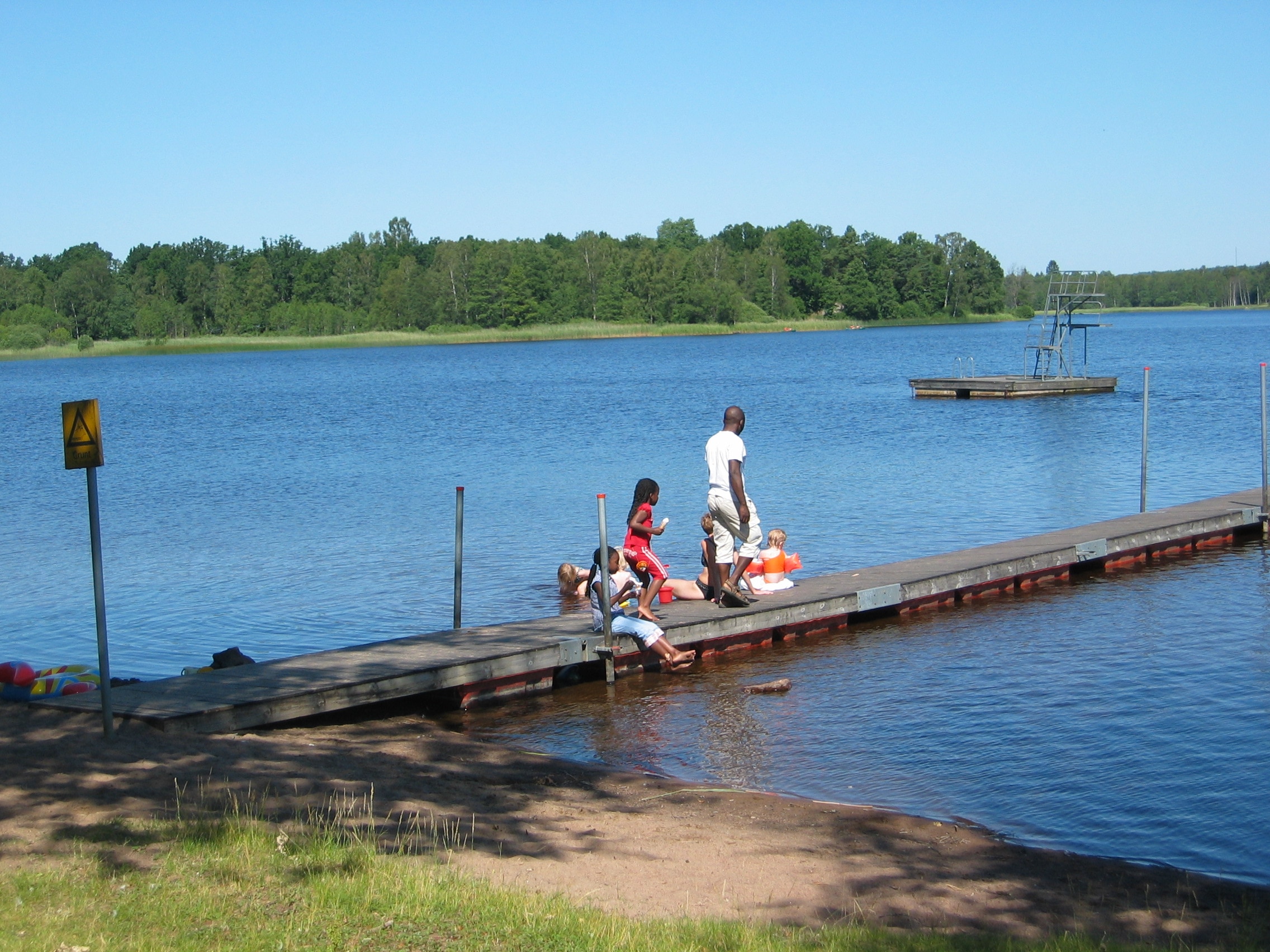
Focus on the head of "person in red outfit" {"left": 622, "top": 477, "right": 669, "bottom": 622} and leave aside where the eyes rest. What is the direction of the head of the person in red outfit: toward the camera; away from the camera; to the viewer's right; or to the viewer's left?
to the viewer's right

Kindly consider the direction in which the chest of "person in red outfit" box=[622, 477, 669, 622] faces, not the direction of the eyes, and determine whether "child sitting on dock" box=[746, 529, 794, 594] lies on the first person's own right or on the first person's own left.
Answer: on the first person's own left

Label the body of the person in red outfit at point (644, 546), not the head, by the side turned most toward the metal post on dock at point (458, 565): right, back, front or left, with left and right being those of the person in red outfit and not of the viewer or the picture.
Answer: back

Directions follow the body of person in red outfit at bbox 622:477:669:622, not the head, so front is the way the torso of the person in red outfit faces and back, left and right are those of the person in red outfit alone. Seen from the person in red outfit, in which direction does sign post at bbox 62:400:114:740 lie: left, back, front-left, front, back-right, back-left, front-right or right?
back-right

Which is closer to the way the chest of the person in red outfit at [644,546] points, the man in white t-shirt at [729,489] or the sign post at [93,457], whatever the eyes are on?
the man in white t-shirt

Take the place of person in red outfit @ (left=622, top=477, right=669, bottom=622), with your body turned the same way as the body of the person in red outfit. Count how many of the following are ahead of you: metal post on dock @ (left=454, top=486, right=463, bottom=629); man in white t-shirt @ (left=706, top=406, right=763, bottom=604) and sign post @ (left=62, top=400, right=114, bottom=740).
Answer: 1

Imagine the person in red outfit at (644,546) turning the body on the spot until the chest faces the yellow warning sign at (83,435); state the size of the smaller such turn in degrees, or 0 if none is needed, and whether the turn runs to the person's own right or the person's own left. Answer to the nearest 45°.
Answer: approximately 135° to the person's own right

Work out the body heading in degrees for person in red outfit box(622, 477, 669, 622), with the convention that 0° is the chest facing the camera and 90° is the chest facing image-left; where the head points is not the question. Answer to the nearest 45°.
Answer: approximately 270°

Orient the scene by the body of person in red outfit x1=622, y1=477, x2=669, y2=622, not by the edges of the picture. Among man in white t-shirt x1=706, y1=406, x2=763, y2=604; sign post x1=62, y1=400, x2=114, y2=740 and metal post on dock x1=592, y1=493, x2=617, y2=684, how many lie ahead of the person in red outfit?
1
